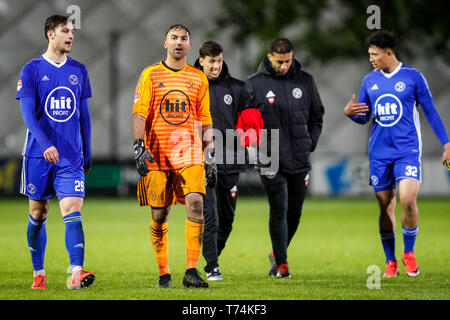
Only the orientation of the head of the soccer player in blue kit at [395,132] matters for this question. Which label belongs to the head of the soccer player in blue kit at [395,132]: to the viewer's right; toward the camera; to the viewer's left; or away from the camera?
to the viewer's left

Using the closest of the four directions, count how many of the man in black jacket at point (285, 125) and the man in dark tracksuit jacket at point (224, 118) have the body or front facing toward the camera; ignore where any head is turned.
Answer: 2

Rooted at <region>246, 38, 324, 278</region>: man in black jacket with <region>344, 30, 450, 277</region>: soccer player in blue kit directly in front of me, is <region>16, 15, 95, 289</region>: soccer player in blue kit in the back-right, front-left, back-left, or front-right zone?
back-right

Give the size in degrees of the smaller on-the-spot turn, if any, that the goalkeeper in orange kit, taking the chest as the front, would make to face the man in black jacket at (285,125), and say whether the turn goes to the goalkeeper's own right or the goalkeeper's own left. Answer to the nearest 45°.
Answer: approximately 135° to the goalkeeper's own left

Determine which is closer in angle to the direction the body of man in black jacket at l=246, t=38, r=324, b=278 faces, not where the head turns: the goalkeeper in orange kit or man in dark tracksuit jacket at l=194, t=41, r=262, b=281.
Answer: the goalkeeper in orange kit

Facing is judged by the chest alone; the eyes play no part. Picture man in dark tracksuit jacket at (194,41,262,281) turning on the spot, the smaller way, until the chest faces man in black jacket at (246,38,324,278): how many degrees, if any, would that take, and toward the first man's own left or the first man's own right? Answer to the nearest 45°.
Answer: approximately 90° to the first man's own left

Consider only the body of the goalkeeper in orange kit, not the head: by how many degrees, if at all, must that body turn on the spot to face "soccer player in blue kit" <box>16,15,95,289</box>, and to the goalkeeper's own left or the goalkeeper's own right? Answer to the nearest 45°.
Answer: approximately 90° to the goalkeeper's own right

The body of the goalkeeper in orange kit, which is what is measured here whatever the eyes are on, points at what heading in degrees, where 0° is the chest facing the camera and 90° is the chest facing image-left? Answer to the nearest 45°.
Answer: approximately 0°
